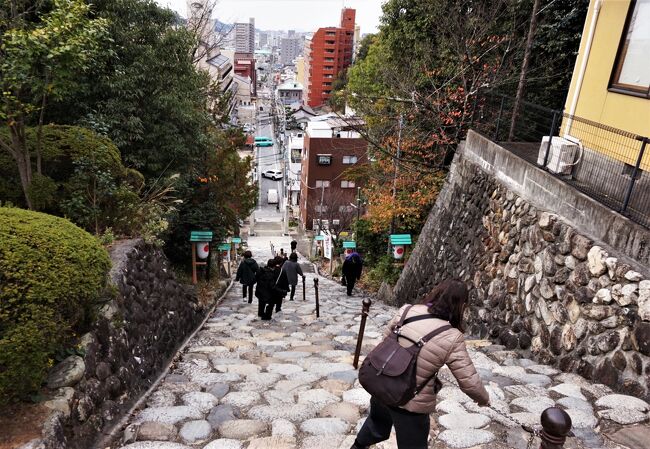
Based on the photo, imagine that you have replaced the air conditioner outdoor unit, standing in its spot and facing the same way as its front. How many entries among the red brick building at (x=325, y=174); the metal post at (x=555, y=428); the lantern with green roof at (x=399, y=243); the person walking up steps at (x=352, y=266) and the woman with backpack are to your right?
3

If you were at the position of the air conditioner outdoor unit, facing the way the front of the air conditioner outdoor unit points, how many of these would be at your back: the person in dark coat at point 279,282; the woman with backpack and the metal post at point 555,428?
0

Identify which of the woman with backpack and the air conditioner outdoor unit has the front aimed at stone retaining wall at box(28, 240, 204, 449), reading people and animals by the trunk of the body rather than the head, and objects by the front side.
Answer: the air conditioner outdoor unit

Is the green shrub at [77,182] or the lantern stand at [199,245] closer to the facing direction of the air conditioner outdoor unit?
the green shrub

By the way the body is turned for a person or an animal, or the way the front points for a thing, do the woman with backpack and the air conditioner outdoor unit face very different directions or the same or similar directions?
very different directions

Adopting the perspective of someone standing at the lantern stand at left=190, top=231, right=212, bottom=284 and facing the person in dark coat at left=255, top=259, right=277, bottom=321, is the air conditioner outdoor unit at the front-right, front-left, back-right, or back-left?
front-left

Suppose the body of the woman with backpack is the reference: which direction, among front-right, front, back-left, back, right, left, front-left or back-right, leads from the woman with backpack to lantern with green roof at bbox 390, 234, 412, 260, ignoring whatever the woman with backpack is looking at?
front-left

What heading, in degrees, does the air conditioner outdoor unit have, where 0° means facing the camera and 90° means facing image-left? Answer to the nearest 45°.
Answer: approximately 45°

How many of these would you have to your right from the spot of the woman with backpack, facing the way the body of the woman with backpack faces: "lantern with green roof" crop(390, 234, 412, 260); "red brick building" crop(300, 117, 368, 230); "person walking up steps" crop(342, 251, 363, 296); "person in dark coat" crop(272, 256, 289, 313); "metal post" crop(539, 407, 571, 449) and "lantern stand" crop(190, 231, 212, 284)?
1

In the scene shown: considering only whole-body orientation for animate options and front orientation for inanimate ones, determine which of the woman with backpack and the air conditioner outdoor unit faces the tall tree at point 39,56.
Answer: the air conditioner outdoor unit

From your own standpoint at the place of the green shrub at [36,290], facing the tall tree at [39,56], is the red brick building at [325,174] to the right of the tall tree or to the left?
right

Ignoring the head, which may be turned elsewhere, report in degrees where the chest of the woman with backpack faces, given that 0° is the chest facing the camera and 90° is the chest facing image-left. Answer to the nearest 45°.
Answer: approximately 225°
